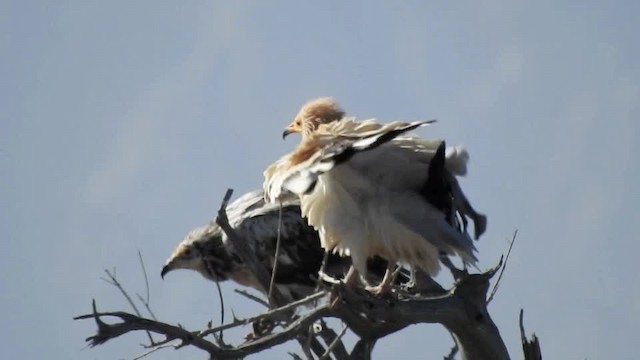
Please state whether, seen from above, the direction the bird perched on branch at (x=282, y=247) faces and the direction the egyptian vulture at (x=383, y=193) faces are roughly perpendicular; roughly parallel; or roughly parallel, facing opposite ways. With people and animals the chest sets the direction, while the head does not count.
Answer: roughly parallel

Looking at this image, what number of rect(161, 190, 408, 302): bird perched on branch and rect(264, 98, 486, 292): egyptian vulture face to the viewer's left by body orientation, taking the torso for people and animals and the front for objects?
2

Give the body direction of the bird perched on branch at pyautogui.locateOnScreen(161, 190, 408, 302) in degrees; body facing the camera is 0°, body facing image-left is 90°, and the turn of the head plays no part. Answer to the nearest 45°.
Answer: approximately 90°

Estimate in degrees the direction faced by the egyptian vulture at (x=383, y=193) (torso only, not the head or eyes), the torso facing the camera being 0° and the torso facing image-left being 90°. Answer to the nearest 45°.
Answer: approximately 90°
